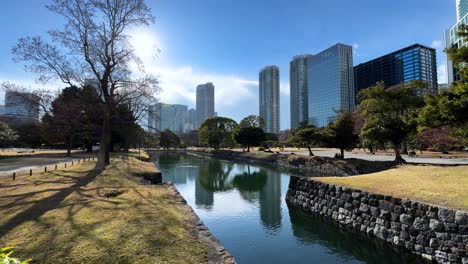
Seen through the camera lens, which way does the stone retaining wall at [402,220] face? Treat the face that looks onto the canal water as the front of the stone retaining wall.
facing the viewer and to the left of the viewer
